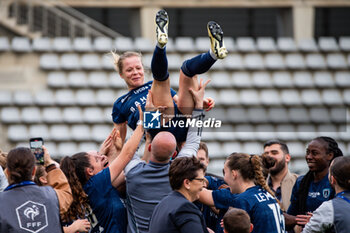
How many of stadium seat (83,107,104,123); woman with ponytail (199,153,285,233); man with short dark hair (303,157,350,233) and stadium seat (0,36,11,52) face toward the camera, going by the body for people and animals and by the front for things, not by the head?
2

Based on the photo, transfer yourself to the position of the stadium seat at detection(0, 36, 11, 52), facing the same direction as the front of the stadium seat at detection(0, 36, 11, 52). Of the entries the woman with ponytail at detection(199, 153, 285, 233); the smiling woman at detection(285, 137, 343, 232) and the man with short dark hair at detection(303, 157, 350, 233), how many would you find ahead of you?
3

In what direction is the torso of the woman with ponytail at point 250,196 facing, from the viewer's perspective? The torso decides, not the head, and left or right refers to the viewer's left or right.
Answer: facing away from the viewer and to the left of the viewer

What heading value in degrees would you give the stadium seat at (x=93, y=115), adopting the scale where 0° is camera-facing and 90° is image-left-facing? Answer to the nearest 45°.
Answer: approximately 0°

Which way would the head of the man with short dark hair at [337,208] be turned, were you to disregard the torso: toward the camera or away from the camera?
away from the camera

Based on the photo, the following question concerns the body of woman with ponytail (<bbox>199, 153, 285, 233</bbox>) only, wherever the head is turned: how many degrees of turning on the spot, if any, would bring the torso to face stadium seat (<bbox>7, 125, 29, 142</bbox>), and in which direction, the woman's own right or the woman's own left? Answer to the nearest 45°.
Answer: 0° — they already face it

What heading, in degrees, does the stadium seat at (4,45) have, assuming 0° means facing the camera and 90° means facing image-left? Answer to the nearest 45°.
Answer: approximately 0°
